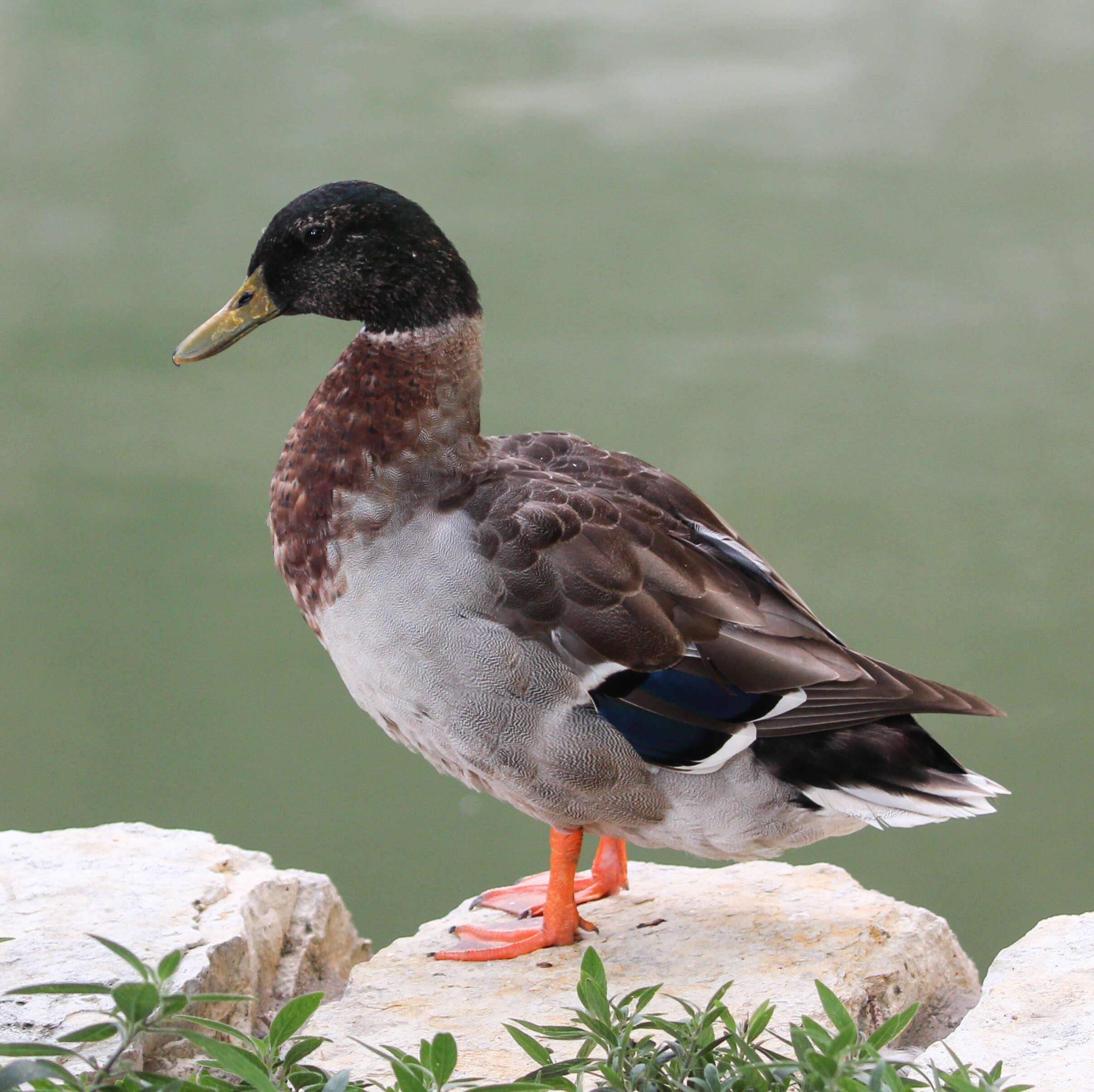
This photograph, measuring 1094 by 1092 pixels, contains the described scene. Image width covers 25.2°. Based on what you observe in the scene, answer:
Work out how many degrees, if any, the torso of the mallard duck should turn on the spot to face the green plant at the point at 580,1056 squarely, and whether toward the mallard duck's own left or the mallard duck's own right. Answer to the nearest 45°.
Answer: approximately 90° to the mallard duck's own left

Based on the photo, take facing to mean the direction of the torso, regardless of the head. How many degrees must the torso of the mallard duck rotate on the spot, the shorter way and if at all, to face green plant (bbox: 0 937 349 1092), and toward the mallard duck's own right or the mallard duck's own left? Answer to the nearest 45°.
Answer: approximately 90° to the mallard duck's own left

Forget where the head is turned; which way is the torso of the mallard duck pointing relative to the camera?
to the viewer's left
